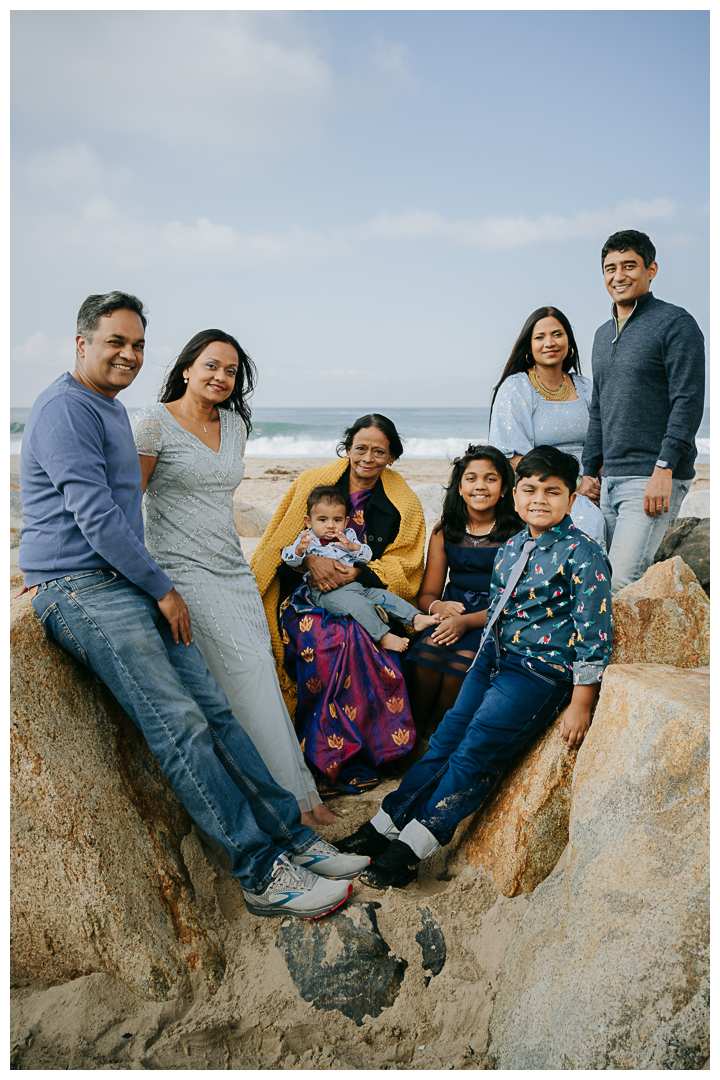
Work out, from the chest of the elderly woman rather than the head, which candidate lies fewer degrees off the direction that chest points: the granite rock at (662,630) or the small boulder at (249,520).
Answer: the granite rock

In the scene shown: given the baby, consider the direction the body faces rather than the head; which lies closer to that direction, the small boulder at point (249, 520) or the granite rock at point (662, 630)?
the granite rock

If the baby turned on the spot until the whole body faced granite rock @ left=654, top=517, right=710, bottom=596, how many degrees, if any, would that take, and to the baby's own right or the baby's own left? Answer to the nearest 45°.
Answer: approximately 90° to the baby's own left

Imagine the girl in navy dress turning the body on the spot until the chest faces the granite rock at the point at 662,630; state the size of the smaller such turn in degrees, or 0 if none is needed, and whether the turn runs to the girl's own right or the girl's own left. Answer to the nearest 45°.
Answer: approximately 90° to the girl's own left

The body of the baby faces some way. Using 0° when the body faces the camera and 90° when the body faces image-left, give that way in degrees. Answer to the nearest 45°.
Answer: approximately 315°
